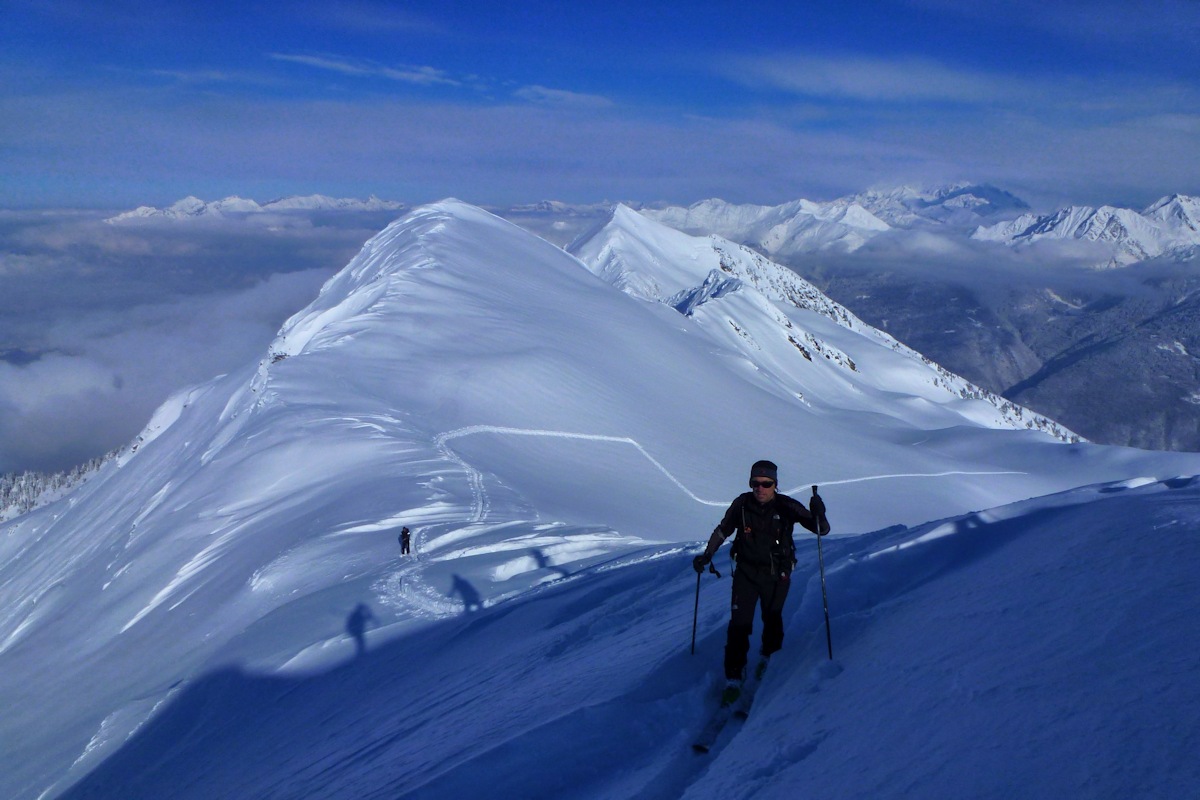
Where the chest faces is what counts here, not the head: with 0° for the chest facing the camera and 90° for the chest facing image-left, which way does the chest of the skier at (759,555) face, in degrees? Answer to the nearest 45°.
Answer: approximately 0°
